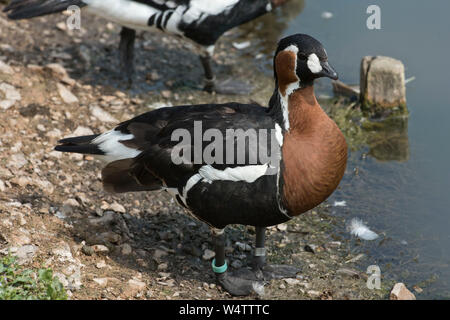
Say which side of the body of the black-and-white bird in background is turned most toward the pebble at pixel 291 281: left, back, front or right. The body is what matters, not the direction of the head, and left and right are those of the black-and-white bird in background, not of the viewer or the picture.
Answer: right

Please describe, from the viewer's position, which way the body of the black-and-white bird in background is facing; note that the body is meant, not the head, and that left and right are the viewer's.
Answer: facing to the right of the viewer

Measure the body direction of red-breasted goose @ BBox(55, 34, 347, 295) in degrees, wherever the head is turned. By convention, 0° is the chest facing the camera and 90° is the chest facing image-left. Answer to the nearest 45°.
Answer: approximately 270°

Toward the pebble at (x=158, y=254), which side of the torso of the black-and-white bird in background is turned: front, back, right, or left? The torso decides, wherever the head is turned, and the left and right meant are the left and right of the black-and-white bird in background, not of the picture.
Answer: right

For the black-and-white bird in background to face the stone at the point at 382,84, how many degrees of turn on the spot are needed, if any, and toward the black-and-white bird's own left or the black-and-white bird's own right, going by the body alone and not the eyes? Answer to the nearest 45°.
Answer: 0° — it already faces it

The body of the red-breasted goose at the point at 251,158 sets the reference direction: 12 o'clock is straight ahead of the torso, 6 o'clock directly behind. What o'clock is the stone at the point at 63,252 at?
The stone is roughly at 6 o'clock from the red-breasted goose.

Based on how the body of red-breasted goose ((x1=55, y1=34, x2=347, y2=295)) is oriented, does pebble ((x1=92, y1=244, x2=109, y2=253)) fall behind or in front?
behind

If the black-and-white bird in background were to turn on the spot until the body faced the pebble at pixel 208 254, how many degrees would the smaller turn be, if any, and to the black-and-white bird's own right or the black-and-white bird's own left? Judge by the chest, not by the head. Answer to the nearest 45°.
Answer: approximately 90° to the black-and-white bird's own right

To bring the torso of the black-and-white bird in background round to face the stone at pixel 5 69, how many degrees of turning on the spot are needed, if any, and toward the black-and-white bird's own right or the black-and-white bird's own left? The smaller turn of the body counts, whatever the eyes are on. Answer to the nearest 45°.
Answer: approximately 180°
